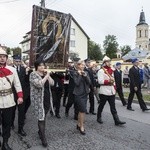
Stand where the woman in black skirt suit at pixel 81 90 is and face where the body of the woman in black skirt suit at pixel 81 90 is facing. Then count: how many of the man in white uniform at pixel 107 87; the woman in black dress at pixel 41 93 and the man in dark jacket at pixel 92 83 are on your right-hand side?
1

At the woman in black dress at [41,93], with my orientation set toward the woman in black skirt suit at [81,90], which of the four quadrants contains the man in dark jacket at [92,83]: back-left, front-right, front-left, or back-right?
front-left

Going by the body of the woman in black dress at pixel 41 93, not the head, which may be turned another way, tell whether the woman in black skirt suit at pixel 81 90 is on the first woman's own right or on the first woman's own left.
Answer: on the first woman's own left

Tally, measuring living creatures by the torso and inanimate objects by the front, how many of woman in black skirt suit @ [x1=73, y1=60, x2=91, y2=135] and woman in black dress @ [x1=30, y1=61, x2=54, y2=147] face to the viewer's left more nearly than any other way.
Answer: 0

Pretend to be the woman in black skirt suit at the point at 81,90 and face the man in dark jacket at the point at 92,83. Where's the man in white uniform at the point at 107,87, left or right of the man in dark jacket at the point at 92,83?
right

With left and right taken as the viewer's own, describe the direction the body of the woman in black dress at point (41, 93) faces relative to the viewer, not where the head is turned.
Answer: facing the viewer and to the right of the viewer

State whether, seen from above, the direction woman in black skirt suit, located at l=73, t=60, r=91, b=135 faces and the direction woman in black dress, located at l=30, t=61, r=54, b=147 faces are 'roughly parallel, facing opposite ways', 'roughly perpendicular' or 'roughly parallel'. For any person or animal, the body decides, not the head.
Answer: roughly parallel

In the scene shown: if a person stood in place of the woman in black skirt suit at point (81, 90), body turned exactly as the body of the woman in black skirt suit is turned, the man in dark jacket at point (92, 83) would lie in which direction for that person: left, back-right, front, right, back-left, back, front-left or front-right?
back-left

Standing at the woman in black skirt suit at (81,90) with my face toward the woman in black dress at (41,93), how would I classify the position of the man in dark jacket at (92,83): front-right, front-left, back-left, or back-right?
back-right

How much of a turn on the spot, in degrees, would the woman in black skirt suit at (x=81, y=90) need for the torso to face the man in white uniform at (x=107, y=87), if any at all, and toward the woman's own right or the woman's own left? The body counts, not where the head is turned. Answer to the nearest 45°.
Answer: approximately 90° to the woman's own left

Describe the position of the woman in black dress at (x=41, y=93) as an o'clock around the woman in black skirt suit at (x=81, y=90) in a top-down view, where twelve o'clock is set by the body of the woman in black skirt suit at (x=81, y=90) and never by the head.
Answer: the woman in black dress at (x=41, y=93) is roughly at 3 o'clock from the woman in black skirt suit at (x=81, y=90).

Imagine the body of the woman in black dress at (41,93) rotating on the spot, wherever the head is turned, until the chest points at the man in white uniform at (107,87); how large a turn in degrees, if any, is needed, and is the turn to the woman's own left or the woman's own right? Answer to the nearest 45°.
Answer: approximately 90° to the woman's own left
